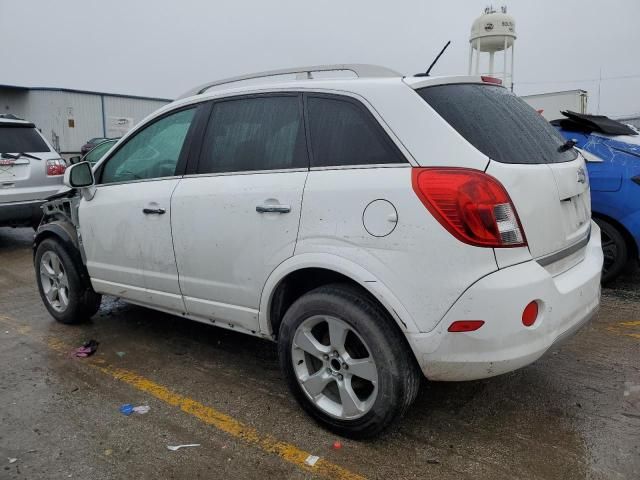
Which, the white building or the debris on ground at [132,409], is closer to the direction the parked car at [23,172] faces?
the white building

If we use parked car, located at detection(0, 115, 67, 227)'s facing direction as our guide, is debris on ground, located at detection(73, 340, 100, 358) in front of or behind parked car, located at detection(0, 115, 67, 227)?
behind

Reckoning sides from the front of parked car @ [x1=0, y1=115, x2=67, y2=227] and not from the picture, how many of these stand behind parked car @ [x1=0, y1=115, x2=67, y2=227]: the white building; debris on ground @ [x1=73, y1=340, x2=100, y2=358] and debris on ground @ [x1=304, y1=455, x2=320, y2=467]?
2

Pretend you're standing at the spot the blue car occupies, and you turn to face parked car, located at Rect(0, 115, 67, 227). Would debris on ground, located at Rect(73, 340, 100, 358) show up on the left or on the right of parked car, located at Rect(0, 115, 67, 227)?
left

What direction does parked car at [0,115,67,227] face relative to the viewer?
away from the camera

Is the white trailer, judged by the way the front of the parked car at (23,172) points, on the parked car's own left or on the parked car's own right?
on the parked car's own right

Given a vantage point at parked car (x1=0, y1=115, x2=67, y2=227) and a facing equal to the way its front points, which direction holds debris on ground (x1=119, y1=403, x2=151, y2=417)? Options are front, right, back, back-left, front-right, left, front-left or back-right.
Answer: back

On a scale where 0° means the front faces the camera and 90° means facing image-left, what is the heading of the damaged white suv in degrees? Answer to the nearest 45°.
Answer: approximately 135°
